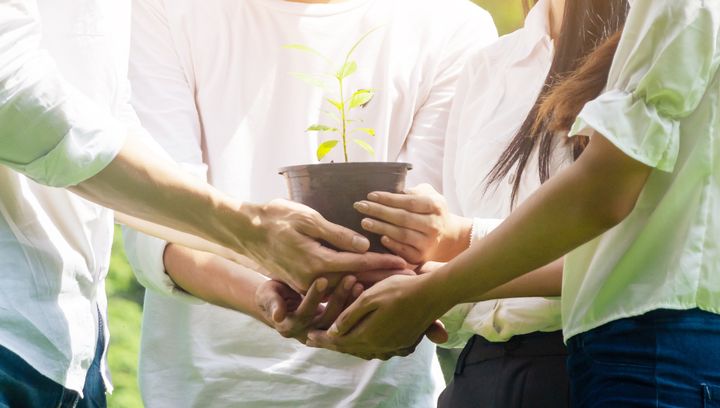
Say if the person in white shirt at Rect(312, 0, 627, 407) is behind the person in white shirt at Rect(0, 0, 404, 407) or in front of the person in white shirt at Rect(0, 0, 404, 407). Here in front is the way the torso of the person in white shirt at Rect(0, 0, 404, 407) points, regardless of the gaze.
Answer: in front

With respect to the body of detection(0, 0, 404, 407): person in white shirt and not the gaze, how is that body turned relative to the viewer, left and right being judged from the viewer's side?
facing to the right of the viewer

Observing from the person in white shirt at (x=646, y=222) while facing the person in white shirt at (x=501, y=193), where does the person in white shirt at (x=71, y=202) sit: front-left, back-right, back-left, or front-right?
front-left

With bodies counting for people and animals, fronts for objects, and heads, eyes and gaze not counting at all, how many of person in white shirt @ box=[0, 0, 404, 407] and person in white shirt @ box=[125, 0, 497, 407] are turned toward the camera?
1

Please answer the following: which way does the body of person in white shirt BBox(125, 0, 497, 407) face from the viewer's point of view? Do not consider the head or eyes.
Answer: toward the camera

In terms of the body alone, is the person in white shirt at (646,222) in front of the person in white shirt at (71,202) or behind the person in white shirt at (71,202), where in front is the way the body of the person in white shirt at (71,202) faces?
in front

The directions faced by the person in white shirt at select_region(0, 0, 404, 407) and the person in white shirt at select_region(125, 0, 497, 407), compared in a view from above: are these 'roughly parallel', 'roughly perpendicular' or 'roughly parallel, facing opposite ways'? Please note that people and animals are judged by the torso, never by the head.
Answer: roughly perpendicular
